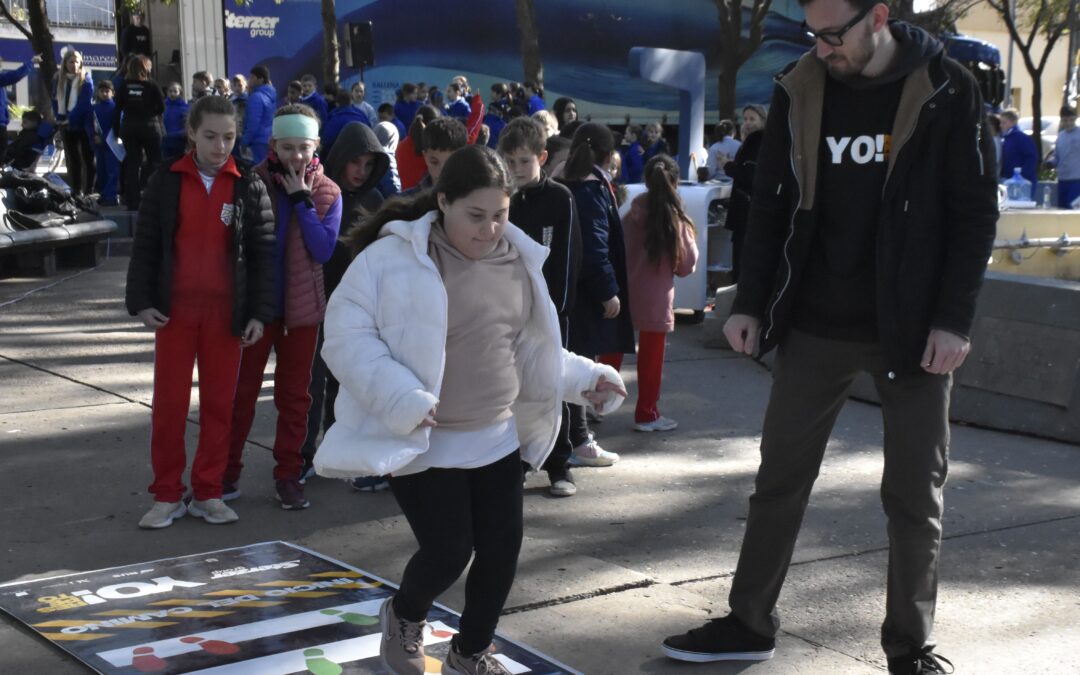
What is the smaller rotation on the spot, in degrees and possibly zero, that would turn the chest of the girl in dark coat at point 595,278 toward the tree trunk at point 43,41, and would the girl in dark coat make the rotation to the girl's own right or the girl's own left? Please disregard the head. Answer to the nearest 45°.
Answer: approximately 135° to the girl's own left

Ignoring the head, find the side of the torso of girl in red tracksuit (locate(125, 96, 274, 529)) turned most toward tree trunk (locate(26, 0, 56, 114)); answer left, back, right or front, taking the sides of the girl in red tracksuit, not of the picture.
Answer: back

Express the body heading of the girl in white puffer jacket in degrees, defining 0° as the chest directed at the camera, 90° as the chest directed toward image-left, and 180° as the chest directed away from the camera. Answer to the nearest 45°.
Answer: approximately 315°

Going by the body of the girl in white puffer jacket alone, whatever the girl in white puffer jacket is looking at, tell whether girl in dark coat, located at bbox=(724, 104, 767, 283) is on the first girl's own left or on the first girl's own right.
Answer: on the first girl's own left

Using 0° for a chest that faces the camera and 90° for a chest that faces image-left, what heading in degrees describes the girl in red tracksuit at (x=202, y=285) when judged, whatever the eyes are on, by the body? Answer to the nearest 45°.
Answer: approximately 0°

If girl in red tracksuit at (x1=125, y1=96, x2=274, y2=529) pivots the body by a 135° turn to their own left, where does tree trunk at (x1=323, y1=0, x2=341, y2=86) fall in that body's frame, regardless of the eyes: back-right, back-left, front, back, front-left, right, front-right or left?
front-left

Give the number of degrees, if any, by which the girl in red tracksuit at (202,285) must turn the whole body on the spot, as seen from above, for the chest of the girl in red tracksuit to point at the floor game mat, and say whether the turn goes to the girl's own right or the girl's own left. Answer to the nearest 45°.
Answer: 0° — they already face it

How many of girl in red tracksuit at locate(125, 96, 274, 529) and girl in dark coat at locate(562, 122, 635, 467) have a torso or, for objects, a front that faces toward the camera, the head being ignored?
1
